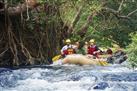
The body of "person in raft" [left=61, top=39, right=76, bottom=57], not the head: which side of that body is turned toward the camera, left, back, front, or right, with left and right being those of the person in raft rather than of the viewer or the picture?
front
